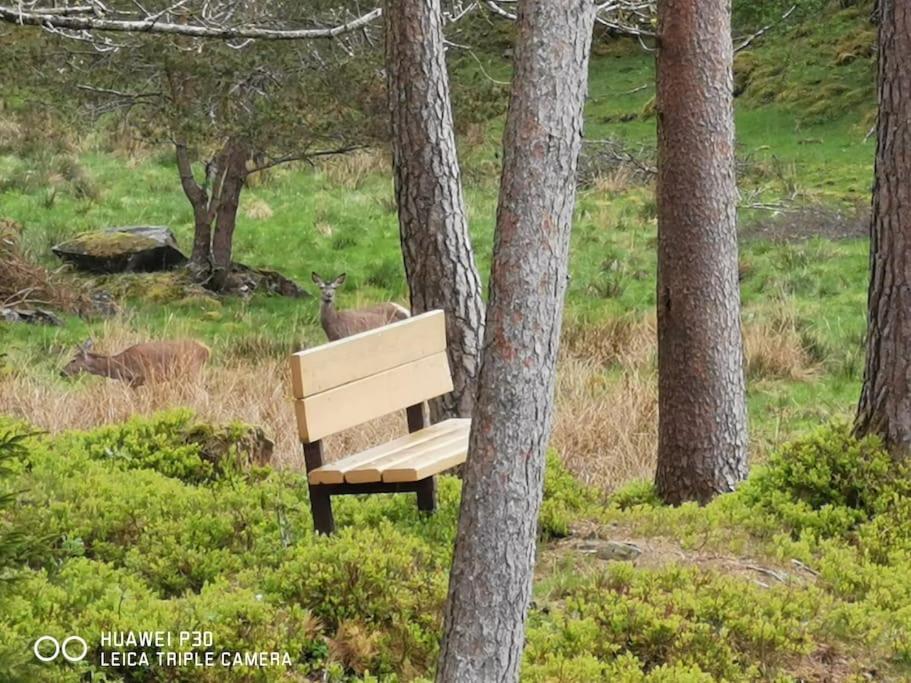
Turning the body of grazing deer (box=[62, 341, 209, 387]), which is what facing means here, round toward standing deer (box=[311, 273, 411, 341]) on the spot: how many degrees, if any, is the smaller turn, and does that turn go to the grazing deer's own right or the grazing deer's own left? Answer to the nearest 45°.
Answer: approximately 135° to the grazing deer's own right

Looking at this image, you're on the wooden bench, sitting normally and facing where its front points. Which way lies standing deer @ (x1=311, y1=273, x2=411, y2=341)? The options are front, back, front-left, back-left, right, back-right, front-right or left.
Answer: back-left

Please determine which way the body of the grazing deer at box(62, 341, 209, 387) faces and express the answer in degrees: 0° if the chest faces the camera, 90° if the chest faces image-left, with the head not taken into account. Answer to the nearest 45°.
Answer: approximately 90°

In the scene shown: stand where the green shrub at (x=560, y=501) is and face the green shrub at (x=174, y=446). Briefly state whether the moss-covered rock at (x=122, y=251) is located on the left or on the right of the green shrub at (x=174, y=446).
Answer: right

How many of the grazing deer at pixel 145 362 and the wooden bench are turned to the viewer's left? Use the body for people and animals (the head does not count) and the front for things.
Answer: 1

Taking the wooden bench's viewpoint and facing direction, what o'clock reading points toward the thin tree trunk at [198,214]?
The thin tree trunk is roughly at 7 o'clock from the wooden bench.

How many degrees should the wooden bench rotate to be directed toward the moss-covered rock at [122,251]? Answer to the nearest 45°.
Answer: approximately 135° to its left

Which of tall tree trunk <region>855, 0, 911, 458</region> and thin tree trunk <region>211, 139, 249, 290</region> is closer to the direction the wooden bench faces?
the tall tree trunk

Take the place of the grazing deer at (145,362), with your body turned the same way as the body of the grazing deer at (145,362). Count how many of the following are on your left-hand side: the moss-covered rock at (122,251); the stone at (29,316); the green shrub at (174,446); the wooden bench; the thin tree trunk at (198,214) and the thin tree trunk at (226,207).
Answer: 2

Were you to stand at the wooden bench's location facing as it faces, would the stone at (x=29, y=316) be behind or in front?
behind

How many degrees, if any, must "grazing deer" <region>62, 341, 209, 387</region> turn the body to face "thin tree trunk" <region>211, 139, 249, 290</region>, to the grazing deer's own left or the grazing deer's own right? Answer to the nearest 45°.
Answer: approximately 90° to the grazing deer's own right

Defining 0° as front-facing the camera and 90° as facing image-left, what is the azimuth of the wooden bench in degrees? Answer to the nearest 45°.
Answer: approximately 315°

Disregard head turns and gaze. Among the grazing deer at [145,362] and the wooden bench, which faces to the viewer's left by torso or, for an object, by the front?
the grazing deer

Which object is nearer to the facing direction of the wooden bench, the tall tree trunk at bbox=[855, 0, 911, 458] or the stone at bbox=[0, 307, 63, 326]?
the tall tree trunk
